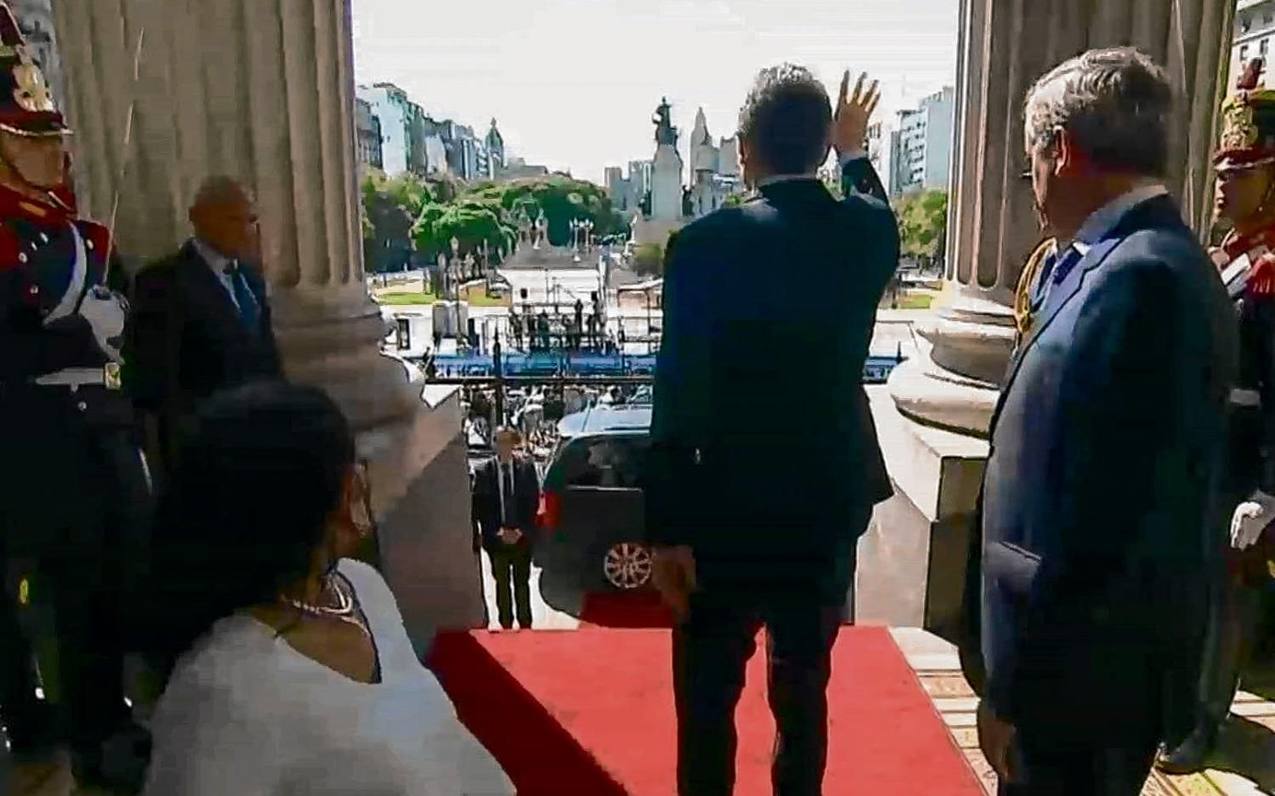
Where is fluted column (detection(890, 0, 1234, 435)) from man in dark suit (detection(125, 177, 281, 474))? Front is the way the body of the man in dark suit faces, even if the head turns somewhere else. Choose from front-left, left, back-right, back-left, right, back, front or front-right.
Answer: front-left

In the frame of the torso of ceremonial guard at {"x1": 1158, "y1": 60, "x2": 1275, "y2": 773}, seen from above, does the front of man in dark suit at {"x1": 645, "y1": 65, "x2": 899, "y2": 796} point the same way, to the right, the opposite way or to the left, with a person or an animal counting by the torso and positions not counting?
to the right

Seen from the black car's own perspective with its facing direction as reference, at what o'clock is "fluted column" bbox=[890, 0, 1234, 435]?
The fluted column is roughly at 2 o'clock from the black car.

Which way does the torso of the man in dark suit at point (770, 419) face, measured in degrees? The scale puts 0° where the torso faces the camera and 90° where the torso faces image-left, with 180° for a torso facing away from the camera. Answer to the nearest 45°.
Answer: approximately 180°

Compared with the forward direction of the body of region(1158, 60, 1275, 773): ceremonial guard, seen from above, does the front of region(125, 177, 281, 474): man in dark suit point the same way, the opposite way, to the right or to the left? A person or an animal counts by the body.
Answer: the opposite way

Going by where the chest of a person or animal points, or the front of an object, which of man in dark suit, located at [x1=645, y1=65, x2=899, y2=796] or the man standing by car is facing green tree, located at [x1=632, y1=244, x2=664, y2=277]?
the man in dark suit

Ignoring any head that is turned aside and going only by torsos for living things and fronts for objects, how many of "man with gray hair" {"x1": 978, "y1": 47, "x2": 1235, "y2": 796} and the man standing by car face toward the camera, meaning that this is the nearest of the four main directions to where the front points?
1

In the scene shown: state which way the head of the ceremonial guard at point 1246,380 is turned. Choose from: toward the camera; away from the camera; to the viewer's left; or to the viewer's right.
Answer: to the viewer's left

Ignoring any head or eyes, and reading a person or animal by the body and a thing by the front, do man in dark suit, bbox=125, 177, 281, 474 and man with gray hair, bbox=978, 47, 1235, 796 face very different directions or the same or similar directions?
very different directions
